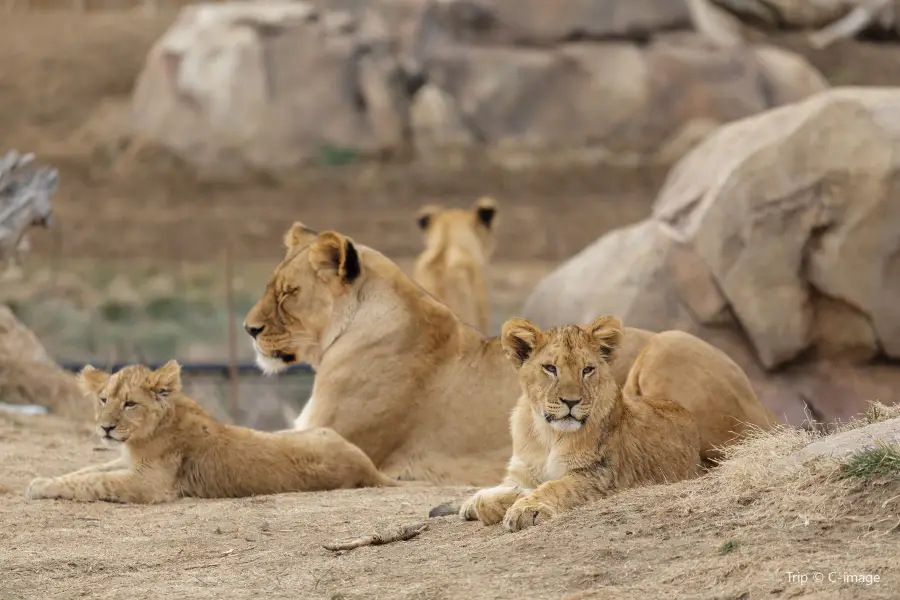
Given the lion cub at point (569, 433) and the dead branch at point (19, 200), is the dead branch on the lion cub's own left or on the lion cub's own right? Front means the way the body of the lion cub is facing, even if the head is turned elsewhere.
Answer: on the lion cub's own right

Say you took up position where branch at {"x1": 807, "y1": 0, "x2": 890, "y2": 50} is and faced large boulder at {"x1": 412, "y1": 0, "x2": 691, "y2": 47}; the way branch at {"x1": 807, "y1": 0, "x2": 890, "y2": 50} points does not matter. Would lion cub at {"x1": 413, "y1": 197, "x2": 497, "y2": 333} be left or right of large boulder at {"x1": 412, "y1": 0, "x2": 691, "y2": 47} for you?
left

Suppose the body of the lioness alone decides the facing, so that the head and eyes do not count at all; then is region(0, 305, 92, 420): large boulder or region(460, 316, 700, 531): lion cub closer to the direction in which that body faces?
the large boulder

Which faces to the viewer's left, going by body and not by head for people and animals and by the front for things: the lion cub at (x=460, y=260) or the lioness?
the lioness

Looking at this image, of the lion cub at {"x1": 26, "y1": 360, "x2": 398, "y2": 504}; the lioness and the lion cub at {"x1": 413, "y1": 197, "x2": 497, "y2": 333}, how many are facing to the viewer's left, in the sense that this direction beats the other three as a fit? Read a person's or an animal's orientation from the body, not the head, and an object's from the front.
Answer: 2

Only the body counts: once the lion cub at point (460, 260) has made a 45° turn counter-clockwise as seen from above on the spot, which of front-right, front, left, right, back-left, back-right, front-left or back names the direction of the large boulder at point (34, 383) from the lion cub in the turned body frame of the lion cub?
front-left

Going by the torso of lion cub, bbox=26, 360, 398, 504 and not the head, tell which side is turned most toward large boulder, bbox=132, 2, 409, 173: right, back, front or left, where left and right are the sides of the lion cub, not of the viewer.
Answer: right

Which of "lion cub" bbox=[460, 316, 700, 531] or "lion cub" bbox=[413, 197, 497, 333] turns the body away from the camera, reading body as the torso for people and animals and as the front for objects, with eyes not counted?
"lion cub" bbox=[413, 197, 497, 333]

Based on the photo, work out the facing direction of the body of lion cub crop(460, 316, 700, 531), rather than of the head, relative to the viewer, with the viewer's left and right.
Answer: facing the viewer and to the left of the viewer

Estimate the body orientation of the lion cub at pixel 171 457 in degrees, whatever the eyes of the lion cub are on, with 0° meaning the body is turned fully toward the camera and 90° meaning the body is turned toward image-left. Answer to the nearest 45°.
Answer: approximately 90°

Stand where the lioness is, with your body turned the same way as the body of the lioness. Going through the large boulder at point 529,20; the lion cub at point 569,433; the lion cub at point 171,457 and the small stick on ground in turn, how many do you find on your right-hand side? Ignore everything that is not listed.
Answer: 1

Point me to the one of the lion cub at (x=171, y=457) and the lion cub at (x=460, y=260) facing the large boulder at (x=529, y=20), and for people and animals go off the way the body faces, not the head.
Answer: the lion cub at (x=460, y=260)

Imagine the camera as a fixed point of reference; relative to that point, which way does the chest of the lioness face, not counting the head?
to the viewer's left

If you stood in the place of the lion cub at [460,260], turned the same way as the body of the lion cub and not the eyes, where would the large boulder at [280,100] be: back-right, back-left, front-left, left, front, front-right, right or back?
front

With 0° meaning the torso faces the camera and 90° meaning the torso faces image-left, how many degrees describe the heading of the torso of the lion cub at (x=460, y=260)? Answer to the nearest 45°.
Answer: approximately 180°
